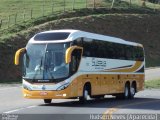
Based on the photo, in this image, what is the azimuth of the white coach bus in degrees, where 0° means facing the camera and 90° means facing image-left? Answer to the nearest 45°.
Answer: approximately 45°
